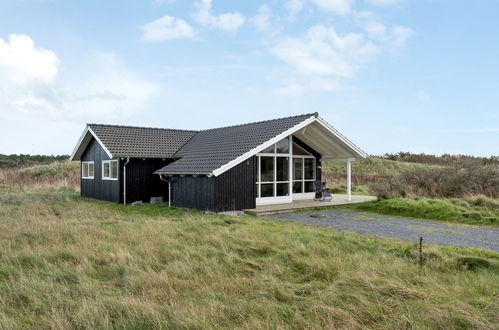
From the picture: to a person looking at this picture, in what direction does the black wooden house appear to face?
facing the viewer and to the right of the viewer
